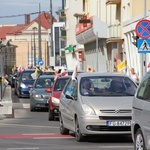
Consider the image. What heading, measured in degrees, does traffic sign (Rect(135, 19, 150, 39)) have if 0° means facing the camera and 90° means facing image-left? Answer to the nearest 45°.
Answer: approximately 0°

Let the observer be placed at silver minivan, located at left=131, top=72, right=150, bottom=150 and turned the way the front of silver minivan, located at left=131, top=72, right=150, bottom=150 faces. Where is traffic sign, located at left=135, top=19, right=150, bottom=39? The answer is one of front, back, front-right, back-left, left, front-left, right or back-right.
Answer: back-left

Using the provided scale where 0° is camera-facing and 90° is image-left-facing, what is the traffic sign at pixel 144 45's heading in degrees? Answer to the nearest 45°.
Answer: approximately 0°

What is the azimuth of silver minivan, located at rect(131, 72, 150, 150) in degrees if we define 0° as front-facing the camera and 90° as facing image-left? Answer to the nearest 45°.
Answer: approximately 315°

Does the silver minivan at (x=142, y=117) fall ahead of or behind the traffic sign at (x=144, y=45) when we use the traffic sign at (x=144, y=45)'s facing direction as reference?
ahead

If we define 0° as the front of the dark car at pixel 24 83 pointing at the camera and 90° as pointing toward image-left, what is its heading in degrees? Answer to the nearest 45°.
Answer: approximately 315°

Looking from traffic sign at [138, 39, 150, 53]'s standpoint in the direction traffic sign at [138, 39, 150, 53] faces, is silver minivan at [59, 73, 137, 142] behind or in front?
in front

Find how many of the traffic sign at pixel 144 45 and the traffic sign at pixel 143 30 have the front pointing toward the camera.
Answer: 2

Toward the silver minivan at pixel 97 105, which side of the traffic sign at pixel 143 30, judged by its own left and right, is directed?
front

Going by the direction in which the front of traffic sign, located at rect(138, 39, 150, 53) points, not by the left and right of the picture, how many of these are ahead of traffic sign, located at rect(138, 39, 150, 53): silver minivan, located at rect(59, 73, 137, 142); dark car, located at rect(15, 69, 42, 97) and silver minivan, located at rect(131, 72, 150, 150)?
2

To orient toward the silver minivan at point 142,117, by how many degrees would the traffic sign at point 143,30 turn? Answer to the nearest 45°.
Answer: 0° — it already faces it
